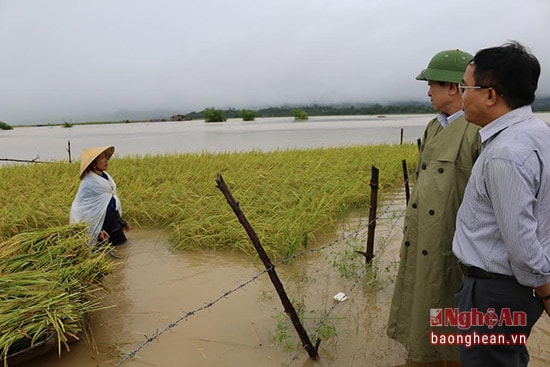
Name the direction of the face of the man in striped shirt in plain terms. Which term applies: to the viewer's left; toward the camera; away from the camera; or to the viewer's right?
to the viewer's left

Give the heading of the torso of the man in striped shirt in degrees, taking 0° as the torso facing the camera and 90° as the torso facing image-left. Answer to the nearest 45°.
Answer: approximately 90°

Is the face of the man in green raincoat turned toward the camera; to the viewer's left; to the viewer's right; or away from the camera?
to the viewer's left
